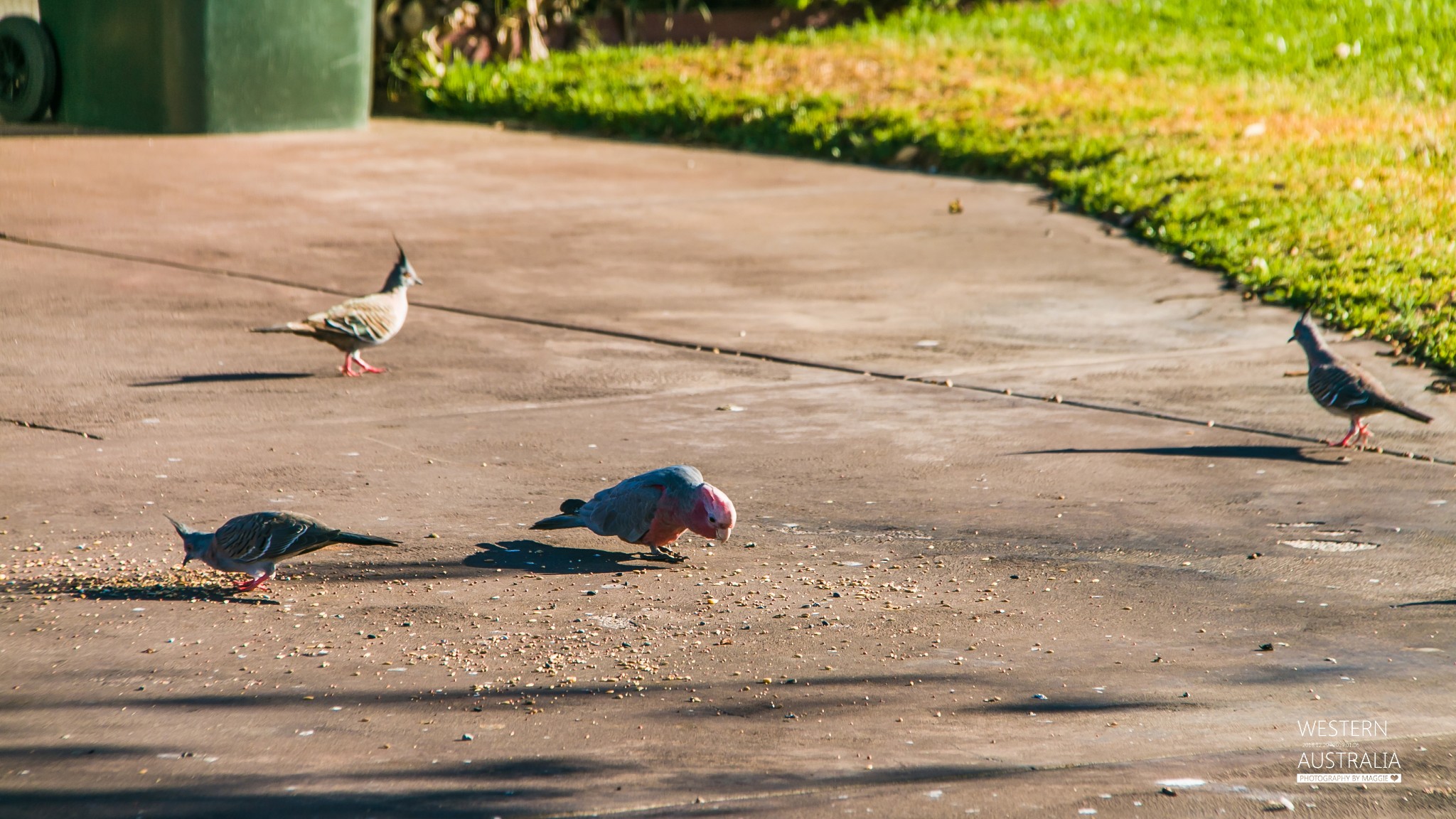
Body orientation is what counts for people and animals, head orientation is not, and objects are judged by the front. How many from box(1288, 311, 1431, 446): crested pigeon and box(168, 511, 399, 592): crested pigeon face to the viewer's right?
0

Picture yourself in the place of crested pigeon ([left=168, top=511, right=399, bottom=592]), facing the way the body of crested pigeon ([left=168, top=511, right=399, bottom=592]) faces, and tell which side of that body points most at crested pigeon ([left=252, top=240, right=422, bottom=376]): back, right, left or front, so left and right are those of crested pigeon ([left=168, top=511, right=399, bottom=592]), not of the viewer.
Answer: right

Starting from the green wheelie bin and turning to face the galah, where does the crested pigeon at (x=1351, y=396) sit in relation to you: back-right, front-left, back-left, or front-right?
front-left

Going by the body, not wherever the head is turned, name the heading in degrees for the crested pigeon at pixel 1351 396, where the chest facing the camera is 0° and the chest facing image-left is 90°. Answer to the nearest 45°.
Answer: approximately 90°

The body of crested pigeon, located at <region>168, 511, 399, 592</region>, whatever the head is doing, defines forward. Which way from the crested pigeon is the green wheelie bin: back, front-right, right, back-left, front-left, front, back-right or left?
right

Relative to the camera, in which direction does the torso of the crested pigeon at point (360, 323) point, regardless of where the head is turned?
to the viewer's right

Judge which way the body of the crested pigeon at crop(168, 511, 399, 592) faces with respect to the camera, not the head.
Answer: to the viewer's left

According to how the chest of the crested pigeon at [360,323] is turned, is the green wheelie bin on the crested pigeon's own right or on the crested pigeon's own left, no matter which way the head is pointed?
on the crested pigeon's own left

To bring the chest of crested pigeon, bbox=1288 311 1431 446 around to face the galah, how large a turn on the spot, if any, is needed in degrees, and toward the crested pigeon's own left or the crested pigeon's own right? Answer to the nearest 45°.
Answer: approximately 45° to the crested pigeon's own left

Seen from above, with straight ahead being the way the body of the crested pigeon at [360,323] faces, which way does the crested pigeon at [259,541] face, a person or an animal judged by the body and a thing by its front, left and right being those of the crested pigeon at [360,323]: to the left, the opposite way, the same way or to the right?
the opposite way

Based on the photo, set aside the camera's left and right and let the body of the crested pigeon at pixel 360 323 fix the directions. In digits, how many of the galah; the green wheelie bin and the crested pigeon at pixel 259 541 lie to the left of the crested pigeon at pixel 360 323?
1

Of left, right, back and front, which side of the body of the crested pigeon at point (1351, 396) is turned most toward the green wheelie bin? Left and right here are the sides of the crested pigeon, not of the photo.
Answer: front

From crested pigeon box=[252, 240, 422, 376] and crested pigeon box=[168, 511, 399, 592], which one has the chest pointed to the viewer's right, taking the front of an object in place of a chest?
crested pigeon box=[252, 240, 422, 376]

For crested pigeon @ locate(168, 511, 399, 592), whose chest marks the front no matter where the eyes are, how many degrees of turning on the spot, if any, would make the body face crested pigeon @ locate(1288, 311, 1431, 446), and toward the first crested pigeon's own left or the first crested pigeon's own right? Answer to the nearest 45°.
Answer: approximately 180°

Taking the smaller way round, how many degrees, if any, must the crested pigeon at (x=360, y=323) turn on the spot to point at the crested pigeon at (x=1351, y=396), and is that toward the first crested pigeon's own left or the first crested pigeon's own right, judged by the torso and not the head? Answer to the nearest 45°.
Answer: approximately 45° to the first crested pigeon's own right

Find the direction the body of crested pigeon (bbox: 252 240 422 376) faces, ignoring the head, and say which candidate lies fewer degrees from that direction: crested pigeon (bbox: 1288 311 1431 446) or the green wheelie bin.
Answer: the crested pigeon
